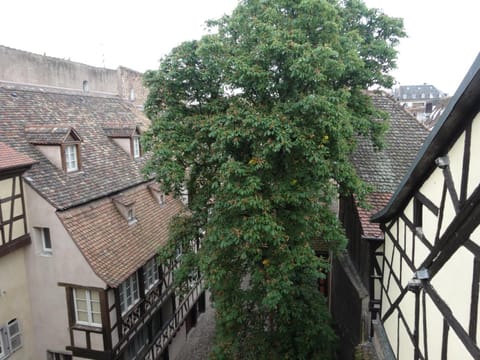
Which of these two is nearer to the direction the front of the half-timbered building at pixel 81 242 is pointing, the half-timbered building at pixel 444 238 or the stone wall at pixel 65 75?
the half-timbered building

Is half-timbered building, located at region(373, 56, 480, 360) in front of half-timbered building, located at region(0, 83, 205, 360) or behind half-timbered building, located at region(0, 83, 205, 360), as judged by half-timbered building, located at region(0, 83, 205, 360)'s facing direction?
in front

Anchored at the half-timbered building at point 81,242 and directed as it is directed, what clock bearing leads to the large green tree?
The large green tree is roughly at 12 o'clock from the half-timbered building.

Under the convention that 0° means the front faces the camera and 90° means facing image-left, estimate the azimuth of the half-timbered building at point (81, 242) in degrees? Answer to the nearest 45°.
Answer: approximately 315°

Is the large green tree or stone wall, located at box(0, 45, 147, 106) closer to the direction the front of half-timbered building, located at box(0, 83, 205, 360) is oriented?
the large green tree

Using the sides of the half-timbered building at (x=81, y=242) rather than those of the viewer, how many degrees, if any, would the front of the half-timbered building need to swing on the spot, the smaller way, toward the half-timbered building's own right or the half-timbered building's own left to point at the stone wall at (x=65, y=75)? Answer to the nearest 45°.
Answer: approximately 135° to the half-timbered building's own left
